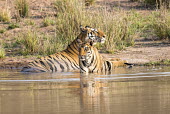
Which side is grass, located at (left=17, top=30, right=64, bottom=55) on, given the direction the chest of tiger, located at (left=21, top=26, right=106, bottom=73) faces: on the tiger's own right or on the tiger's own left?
on the tiger's own left

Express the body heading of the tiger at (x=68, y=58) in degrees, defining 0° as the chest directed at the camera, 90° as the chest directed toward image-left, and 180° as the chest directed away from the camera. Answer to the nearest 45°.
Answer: approximately 270°
